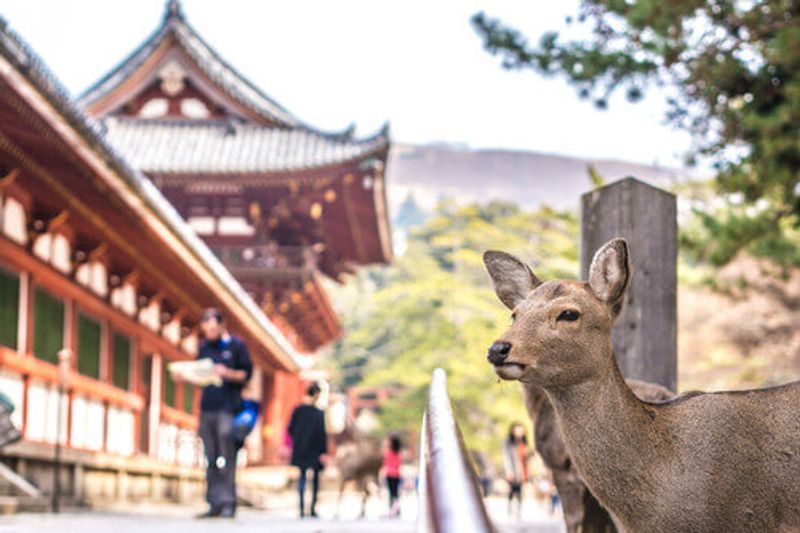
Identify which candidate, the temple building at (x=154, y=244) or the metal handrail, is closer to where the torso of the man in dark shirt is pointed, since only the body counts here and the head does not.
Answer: the metal handrail

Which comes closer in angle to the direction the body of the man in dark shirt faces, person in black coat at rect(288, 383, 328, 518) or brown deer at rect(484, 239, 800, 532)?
the brown deer

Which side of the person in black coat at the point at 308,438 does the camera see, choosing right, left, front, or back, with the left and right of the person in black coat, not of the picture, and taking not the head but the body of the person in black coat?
back

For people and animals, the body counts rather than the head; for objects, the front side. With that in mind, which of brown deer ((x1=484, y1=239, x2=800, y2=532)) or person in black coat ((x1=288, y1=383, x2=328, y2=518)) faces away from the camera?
the person in black coat

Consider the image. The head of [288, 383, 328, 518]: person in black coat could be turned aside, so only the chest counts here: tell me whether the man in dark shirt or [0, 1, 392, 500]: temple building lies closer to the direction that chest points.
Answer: the temple building

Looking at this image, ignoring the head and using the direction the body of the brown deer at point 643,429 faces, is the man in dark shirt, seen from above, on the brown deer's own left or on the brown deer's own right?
on the brown deer's own right

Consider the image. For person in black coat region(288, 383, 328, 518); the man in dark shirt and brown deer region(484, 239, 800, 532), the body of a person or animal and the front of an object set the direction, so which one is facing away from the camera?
the person in black coat

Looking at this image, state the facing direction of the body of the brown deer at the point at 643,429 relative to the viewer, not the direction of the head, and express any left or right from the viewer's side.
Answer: facing to the left of the viewer

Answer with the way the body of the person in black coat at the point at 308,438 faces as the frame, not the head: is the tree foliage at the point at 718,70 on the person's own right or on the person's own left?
on the person's own right

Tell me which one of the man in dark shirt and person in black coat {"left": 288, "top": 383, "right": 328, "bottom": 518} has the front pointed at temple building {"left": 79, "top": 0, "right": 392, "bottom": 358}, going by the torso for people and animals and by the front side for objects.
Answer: the person in black coat

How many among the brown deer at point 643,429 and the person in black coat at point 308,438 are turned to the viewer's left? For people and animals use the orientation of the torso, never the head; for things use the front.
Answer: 1

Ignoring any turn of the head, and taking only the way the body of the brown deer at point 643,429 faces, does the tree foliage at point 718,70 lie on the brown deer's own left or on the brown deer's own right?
on the brown deer's own right
